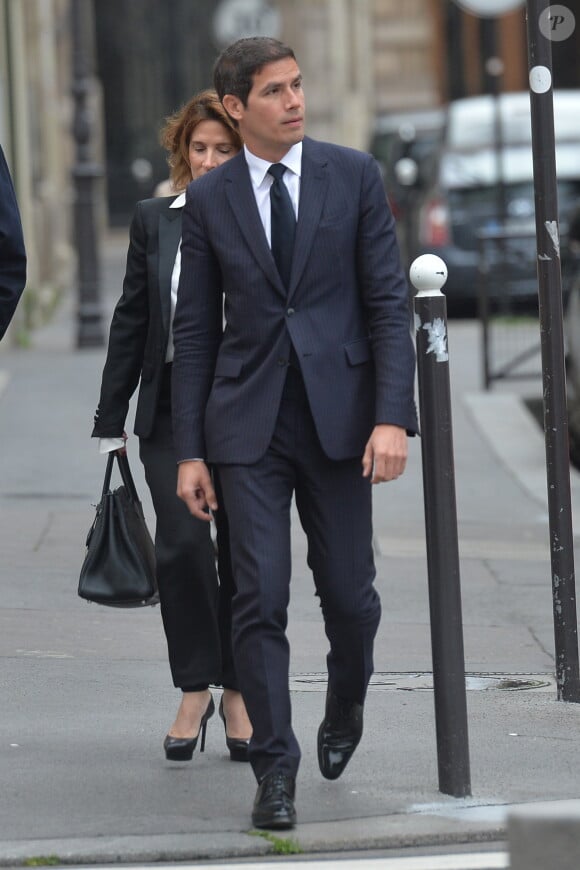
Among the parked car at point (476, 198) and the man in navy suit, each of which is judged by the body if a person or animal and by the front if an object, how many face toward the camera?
1

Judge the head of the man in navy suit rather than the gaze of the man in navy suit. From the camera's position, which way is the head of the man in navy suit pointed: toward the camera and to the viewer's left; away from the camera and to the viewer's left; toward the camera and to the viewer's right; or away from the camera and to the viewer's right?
toward the camera and to the viewer's right

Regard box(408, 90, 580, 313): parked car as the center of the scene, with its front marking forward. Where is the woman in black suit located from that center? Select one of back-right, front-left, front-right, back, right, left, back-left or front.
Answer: back

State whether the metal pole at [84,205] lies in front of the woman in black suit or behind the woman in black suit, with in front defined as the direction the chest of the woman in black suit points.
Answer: behind

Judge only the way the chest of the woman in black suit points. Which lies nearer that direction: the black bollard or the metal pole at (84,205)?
the black bollard

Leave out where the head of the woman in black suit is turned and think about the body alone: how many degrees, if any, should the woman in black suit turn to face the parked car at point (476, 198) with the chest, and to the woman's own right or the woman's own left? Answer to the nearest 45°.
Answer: approximately 180°

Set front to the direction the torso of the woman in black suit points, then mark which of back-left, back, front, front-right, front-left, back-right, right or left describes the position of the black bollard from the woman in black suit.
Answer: front-left

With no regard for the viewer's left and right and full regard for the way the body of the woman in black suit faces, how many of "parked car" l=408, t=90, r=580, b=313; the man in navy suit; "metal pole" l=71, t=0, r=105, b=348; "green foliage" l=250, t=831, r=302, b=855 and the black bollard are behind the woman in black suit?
2

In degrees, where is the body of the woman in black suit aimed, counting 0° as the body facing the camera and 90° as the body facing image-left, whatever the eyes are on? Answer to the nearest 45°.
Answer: approximately 0°

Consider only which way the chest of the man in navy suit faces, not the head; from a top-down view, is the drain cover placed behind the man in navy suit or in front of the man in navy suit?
behind

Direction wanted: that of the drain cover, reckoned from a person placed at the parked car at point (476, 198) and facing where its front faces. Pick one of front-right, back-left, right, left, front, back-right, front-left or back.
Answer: back

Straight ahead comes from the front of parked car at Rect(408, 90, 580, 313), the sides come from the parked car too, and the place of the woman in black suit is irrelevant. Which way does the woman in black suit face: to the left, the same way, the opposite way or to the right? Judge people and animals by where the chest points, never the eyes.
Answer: the opposite way

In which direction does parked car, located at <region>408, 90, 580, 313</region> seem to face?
away from the camera
